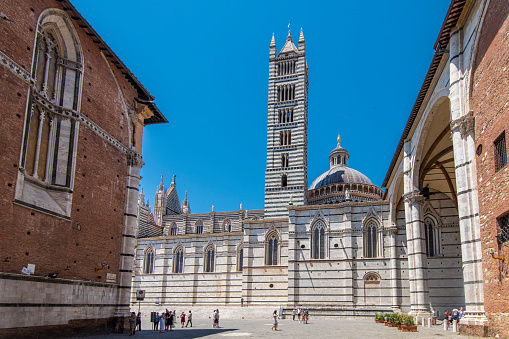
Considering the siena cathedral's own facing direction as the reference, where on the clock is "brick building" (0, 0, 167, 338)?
The brick building is roughly at 10 o'clock from the siena cathedral.

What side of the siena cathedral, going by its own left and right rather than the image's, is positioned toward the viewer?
left

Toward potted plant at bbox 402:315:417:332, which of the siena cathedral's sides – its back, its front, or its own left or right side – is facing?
left

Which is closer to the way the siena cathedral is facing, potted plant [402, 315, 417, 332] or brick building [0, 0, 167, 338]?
the brick building
